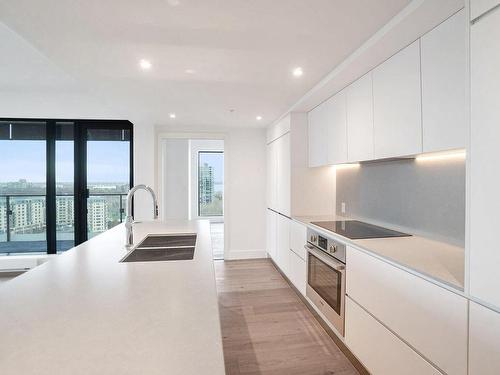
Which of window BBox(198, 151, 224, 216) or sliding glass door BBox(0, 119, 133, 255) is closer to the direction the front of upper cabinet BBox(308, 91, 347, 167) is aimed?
the sliding glass door

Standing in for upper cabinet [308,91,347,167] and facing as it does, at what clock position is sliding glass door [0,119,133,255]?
The sliding glass door is roughly at 12 o'clock from the upper cabinet.

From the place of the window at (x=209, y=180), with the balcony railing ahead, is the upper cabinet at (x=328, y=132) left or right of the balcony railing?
left

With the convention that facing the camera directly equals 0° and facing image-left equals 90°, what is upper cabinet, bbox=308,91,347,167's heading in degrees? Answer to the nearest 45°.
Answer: approximately 90°

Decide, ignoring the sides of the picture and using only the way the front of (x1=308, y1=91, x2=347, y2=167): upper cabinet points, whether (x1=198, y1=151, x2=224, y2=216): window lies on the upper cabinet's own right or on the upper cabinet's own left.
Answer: on the upper cabinet's own right

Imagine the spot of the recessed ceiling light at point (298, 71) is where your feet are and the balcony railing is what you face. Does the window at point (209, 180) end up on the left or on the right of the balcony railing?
right
